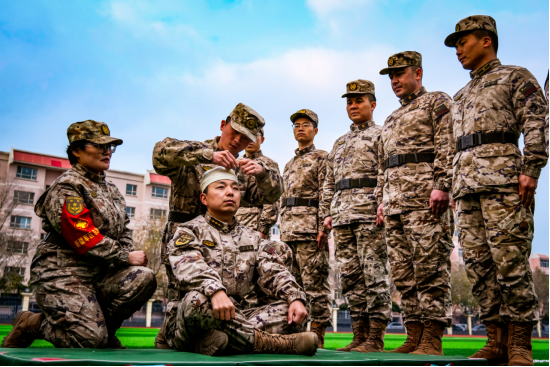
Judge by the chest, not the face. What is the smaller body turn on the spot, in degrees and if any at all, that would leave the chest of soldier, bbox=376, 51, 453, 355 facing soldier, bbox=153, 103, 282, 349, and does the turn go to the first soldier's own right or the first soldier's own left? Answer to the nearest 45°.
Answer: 0° — they already face them

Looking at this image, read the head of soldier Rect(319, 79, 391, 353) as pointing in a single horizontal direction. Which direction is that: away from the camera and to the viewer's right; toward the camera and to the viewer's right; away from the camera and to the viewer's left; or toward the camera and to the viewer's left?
toward the camera and to the viewer's left

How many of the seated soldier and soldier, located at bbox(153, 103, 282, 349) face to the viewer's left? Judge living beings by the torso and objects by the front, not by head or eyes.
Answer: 0

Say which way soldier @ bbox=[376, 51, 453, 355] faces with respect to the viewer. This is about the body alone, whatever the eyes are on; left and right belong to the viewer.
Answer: facing the viewer and to the left of the viewer

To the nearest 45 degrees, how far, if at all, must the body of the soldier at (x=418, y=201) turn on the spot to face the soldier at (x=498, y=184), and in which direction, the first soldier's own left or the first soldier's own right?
approximately 90° to the first soldier's own left

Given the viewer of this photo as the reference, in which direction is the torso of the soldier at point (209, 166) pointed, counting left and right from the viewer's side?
facing the viewer and to the right of the viewer

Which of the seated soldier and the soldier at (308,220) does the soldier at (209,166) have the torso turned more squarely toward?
the seated soldier

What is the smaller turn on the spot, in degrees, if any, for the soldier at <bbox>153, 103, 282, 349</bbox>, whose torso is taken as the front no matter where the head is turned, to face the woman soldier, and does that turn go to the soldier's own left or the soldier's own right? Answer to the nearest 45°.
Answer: approximately 135° to the soldier's own right

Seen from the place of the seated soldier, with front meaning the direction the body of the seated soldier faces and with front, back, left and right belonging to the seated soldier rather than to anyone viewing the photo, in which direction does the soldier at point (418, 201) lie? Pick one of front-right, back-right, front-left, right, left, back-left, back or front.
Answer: left
